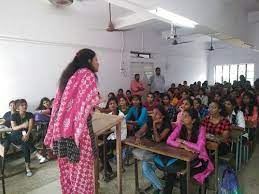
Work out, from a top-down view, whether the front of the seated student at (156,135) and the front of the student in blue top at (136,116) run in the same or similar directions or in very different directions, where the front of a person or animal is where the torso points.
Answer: same or similar directions

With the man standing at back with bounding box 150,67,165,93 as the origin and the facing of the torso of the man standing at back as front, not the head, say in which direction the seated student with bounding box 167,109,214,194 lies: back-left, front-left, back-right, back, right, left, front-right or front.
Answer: front

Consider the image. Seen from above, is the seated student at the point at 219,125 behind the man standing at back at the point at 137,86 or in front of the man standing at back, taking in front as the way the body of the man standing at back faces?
in front

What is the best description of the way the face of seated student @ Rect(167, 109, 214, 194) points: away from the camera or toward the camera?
toward the camera

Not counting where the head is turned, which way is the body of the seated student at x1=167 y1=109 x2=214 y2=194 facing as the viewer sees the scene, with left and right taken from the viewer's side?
facing the viewer and to the left of the viewer

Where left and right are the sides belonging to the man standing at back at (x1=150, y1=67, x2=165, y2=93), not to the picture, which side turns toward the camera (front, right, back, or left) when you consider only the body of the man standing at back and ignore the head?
front

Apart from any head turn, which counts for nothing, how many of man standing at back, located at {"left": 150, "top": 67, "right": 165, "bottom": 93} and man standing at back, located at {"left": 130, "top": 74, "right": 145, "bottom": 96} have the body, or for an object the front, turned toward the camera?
2

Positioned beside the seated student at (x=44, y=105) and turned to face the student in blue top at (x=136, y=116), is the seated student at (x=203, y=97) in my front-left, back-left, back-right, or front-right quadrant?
front-left

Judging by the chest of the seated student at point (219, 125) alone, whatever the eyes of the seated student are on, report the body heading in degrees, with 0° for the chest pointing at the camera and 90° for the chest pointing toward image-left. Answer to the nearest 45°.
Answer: approximately 45°

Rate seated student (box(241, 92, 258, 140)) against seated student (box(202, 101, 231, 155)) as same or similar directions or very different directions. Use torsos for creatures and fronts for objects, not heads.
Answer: same or similar directions

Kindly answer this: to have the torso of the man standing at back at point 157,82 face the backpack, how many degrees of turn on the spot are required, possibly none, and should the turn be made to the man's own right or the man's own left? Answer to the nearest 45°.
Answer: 0° — they already face it

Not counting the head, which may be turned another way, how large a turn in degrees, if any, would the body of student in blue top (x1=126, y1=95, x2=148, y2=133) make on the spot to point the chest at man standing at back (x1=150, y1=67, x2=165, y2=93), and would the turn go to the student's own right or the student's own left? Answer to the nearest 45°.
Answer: approximately 135° to the student's own right

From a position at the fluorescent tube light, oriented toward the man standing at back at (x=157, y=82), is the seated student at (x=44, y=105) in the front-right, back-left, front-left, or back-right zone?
front-left

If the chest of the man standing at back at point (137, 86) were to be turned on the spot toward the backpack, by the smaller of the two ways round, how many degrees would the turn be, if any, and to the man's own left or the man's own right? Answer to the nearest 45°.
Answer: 0° — they already face it

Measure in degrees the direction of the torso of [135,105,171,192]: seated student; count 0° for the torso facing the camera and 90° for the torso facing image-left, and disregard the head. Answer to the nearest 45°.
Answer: approximately 45°

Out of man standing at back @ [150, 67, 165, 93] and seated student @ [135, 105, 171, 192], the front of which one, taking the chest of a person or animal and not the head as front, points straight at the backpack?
the man standing at back

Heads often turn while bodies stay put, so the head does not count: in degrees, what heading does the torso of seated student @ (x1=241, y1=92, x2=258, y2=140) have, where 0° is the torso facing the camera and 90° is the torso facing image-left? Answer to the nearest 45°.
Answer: approximately 45°

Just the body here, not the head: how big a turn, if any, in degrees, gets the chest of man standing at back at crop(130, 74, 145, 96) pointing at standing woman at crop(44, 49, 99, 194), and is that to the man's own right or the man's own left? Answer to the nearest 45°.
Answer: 0° — they already face them

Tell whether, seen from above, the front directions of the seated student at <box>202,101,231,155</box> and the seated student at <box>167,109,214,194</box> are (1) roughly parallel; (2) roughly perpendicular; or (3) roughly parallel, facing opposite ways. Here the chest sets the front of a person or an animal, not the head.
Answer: roughly parallel
